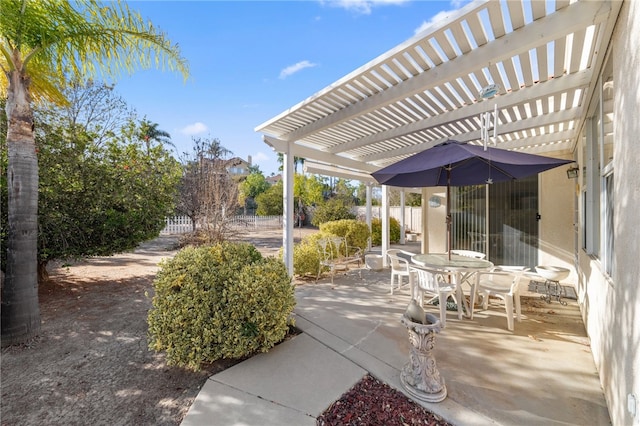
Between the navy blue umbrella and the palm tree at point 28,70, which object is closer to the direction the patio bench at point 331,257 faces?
the navy blue umbrella

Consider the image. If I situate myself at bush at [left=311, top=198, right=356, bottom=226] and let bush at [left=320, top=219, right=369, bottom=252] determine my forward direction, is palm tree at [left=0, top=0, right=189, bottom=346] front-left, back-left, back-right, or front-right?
front-right

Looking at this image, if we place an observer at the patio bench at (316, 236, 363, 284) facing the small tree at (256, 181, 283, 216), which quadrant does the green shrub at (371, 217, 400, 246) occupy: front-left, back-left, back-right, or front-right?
front-right

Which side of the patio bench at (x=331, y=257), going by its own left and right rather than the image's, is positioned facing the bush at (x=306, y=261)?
back

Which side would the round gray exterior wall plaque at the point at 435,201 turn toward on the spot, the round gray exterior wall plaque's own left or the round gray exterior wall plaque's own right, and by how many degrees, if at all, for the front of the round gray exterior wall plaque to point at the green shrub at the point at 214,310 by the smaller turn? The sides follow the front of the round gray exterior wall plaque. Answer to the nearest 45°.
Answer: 0° — it already faces it

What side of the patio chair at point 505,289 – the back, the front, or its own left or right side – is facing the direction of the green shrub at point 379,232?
front

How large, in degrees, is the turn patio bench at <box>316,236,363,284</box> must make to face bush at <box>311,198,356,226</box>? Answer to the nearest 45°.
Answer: approximately 135° to its left

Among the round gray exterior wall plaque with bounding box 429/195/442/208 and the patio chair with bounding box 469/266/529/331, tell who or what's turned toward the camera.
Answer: the round gray exterior wall plaque

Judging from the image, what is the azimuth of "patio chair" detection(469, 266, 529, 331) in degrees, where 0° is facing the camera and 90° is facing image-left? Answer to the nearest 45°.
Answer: approximately 135°

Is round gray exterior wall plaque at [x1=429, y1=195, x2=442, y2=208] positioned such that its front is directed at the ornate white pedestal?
yes

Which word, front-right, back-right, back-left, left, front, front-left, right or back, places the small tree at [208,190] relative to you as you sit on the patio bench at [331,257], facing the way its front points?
back

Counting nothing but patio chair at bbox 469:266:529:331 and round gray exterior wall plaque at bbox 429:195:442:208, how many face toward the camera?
1

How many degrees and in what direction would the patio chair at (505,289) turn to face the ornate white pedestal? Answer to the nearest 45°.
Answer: approximately 135° to its left

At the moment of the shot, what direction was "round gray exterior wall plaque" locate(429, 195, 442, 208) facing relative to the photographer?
facing the viewer

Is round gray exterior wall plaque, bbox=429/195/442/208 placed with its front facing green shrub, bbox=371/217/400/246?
no
